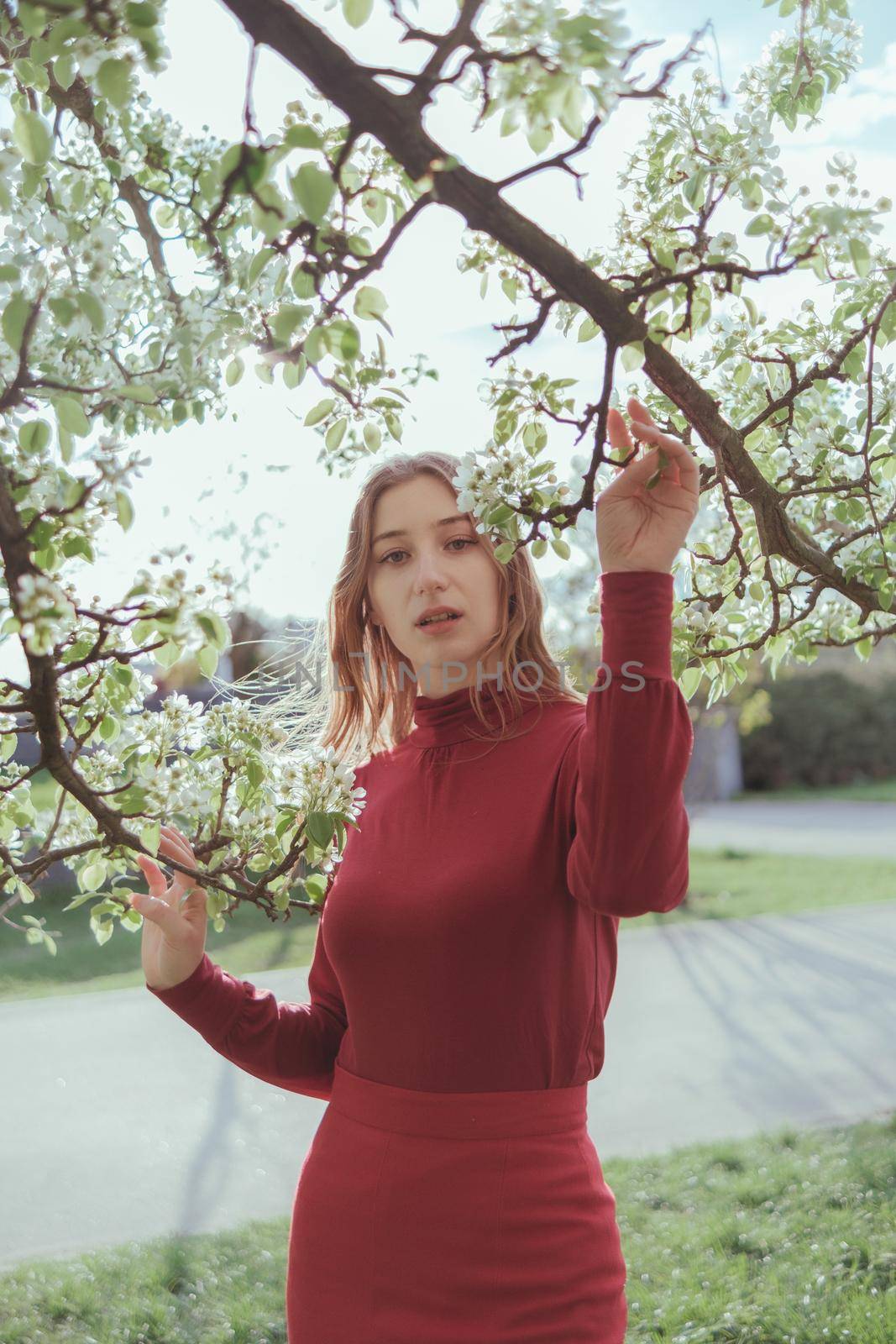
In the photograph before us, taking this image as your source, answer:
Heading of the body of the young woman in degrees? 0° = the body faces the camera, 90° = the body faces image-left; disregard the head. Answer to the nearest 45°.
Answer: approximately 45°
